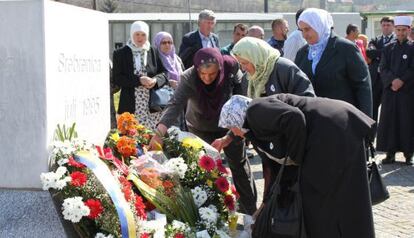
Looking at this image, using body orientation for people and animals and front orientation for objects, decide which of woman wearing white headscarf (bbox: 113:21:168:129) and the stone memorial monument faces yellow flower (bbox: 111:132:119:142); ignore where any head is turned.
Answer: the woman wearing white headscarf

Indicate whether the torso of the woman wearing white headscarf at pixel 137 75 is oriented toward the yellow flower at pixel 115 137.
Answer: yes

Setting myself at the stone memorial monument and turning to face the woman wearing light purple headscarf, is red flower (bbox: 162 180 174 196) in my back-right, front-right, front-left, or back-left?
front-right

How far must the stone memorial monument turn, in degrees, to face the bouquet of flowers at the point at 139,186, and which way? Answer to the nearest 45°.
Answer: approximately 45° to its left

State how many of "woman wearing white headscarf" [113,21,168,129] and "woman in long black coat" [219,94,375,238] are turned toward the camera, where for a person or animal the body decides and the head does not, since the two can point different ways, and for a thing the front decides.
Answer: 1

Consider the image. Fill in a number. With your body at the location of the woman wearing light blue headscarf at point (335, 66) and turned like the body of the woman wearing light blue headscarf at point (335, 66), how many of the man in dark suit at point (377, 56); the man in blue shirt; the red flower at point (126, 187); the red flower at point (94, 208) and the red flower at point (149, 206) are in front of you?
3

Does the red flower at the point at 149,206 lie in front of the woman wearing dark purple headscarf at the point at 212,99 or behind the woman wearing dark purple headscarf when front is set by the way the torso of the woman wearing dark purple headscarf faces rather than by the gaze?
in front

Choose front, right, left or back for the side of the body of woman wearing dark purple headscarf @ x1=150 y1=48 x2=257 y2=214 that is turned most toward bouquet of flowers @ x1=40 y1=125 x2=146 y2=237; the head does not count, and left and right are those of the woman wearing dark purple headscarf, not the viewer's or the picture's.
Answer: front

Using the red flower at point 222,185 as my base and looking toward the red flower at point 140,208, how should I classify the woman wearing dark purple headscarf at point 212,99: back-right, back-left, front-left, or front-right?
back-right

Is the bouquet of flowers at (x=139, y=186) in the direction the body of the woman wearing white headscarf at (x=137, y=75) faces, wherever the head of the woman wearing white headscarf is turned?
yes

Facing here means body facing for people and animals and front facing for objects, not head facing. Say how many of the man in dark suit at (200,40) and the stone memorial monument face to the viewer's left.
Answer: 0

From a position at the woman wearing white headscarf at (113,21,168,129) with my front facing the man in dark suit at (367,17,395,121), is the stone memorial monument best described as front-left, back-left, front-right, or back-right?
back-right

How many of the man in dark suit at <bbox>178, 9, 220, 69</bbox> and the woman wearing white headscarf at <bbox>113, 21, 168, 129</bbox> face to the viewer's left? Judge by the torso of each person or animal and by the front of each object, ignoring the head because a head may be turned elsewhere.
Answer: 0

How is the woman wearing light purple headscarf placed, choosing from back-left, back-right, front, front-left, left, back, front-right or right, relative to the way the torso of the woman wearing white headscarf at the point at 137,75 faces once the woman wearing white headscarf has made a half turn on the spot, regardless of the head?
front-right

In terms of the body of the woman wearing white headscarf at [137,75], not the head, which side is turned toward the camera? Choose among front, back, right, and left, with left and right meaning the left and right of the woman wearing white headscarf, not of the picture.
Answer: front

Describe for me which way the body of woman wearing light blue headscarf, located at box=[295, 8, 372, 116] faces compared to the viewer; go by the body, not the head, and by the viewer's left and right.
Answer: facing the viewer and to the left of the viewer

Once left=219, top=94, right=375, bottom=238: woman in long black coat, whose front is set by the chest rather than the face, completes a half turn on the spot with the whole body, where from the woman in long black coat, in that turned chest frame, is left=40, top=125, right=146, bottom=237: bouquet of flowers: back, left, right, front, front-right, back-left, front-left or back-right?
back

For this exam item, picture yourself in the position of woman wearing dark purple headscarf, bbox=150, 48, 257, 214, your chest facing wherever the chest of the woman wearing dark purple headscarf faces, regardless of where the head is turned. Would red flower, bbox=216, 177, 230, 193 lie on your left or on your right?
on your left
